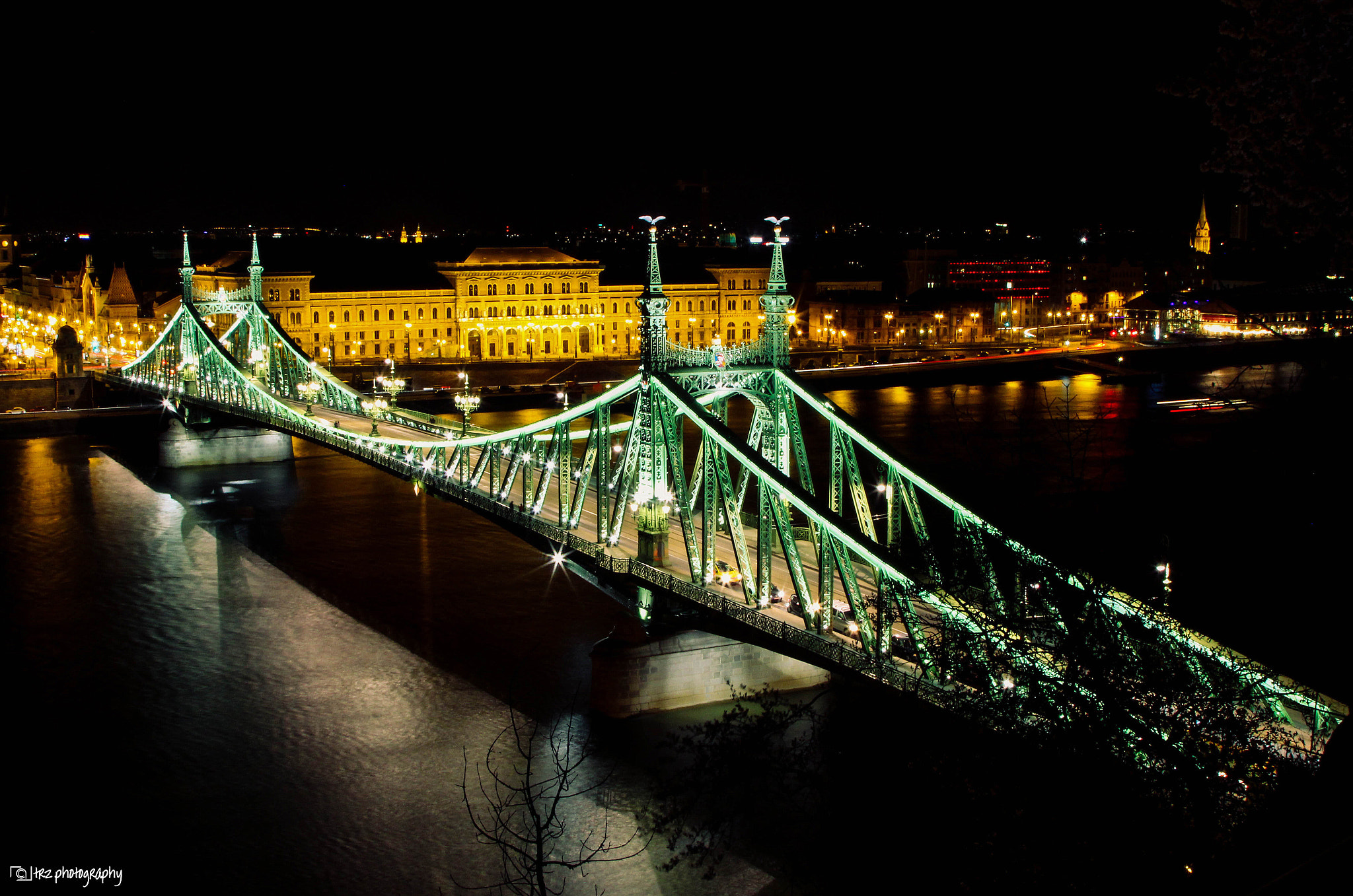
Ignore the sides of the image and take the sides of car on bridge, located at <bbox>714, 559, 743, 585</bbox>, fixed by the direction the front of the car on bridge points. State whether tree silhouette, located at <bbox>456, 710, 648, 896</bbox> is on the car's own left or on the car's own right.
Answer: on the car's own right

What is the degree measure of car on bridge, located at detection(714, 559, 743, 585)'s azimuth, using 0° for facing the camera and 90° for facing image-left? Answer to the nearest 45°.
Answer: approximately 315°
